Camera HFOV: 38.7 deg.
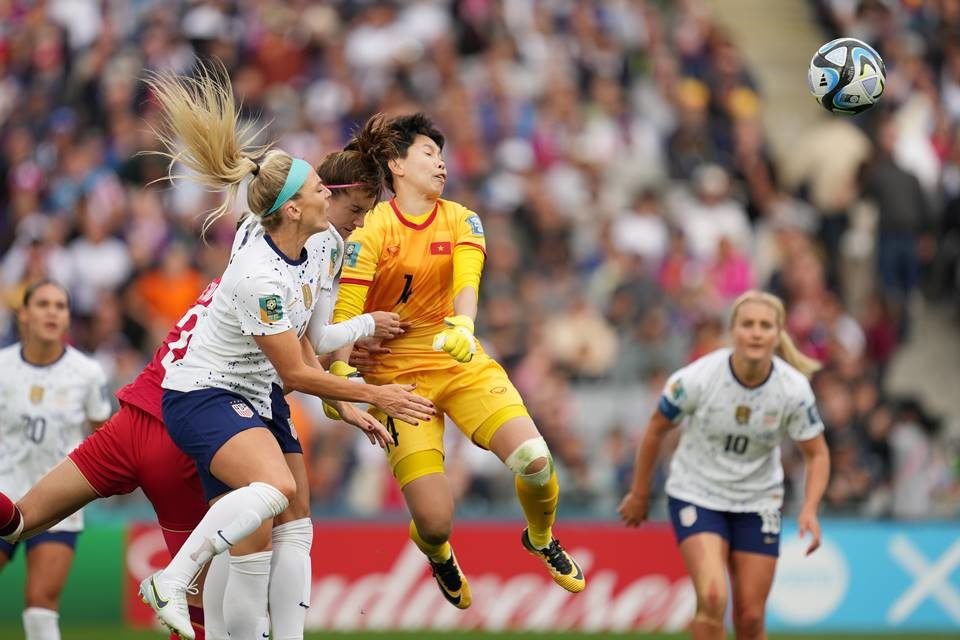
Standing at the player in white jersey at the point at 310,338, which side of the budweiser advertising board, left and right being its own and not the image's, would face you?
front

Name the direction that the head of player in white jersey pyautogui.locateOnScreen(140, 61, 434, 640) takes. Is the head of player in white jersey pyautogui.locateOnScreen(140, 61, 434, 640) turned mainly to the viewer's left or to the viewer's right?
to the viewer's right

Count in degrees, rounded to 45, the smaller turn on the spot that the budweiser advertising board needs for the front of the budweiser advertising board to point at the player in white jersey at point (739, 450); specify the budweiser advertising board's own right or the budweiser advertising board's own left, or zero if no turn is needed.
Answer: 0° — it already faces them

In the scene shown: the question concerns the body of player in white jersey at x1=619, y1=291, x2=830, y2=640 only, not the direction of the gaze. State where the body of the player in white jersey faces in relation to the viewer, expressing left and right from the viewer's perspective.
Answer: facing the viewer

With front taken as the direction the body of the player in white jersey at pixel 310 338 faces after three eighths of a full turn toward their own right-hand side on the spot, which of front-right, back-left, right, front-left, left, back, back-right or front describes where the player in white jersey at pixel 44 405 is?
right

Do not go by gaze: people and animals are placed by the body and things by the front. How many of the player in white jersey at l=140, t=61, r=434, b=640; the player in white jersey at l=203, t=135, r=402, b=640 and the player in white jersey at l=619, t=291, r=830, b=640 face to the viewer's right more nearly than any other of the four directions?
2

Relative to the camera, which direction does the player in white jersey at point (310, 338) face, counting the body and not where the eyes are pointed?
to the viewer's right

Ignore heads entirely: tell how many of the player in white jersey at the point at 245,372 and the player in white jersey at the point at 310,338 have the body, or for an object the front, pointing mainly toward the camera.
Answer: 0

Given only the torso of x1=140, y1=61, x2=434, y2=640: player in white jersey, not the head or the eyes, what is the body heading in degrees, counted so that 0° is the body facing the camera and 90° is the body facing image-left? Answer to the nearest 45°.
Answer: approximately 270°

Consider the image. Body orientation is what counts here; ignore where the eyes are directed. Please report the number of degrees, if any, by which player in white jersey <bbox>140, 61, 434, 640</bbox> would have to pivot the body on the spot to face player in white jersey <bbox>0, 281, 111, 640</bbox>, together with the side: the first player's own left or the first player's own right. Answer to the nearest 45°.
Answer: approximately 135° to the first player's own left

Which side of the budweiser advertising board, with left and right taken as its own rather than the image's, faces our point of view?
front

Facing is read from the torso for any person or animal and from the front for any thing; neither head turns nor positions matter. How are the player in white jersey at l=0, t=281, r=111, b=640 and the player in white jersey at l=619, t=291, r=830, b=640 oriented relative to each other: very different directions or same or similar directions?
same or similar directions

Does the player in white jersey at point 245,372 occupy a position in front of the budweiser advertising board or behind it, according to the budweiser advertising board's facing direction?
in front

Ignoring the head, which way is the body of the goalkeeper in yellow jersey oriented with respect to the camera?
toward the camera

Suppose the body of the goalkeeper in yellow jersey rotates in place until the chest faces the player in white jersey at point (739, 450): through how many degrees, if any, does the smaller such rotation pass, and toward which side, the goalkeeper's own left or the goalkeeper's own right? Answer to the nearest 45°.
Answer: approximately 90° to the goalkeeper's own left

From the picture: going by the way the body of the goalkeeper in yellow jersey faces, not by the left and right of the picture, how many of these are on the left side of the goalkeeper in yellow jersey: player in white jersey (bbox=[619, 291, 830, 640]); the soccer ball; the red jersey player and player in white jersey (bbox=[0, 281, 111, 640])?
2
